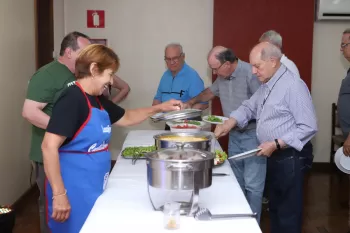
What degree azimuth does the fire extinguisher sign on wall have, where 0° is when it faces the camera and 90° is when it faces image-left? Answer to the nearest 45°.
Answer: approximately 0°

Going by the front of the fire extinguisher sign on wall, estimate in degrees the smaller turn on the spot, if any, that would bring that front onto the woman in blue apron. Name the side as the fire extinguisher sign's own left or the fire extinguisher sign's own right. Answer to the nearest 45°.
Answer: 0° — it already faces them

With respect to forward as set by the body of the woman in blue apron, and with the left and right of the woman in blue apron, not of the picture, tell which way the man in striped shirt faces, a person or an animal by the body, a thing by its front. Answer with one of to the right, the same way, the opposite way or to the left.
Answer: the opposite way

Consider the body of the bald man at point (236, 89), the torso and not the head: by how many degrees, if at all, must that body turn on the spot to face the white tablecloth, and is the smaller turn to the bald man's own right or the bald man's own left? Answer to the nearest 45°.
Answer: approximately 45° to the bald man's own left

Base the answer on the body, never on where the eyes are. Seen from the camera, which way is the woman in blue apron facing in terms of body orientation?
to the viewer's right

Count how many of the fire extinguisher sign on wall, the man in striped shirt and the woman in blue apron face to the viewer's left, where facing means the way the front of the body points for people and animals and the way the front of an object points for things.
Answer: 1

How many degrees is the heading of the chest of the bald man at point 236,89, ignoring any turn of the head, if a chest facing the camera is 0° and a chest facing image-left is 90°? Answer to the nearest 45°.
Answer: approximately 45°

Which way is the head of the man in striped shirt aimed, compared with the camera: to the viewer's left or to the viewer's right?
to the viewer's left

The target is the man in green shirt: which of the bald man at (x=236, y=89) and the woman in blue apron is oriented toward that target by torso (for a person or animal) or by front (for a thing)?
the bald man

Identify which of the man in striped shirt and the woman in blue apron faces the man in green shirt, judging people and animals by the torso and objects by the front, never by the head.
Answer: the man in striped shirt

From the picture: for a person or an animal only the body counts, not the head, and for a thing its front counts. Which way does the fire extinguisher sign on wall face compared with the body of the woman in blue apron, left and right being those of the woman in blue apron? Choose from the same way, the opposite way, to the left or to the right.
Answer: to the right

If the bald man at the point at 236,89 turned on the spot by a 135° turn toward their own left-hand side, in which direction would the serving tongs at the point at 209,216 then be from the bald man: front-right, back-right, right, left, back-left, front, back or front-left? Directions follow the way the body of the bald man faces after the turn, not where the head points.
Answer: right

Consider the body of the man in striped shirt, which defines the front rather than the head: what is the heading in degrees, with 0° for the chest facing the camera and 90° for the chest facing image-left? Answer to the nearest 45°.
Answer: approximately 90°

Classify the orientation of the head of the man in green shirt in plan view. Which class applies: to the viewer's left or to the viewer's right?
to the viewer's right
